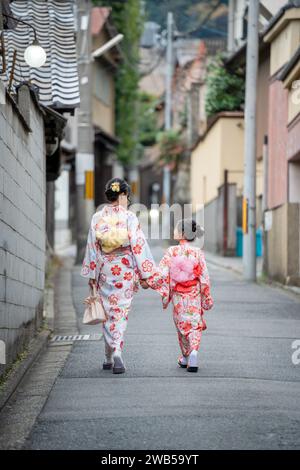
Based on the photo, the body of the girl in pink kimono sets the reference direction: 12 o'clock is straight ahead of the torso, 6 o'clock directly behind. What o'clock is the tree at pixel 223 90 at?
The tree is roughly at 12 o'clock from the girl in pink kimono.

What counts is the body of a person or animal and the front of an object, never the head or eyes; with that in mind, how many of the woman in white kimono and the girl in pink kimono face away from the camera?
2

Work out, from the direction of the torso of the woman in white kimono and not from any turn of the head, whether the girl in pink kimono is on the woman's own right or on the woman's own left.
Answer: on the woman's own right

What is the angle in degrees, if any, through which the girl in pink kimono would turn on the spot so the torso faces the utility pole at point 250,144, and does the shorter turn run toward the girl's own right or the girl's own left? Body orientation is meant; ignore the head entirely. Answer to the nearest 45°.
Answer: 0° — they already face it

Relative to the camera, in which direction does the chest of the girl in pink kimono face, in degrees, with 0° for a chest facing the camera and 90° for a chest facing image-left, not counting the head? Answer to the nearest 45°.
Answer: approximately 180°

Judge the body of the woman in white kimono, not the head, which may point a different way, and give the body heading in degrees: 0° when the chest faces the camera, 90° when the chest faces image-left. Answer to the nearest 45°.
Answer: approximately 180°

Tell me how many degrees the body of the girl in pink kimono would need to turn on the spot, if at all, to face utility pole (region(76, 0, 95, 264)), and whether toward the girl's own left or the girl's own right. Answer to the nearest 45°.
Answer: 0° — they already face it

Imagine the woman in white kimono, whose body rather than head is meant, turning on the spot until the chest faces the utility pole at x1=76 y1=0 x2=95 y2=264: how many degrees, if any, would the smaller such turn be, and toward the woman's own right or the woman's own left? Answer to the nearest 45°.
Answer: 0° — they already face it

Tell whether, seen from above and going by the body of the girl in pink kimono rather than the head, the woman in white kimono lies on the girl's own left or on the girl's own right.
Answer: on the girl's own left
